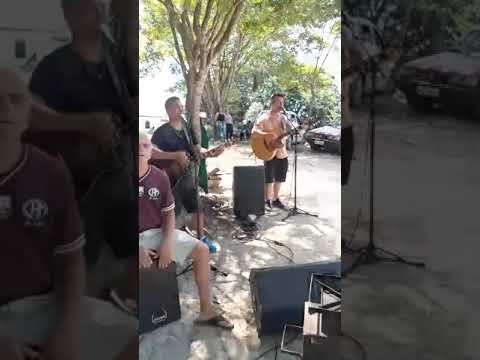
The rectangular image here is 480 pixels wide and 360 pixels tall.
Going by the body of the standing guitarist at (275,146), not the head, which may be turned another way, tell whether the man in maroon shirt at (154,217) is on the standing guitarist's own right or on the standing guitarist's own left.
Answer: on the standing guitarist's own right

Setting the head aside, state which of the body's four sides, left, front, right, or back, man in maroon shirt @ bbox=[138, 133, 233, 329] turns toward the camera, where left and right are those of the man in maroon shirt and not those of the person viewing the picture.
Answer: front
